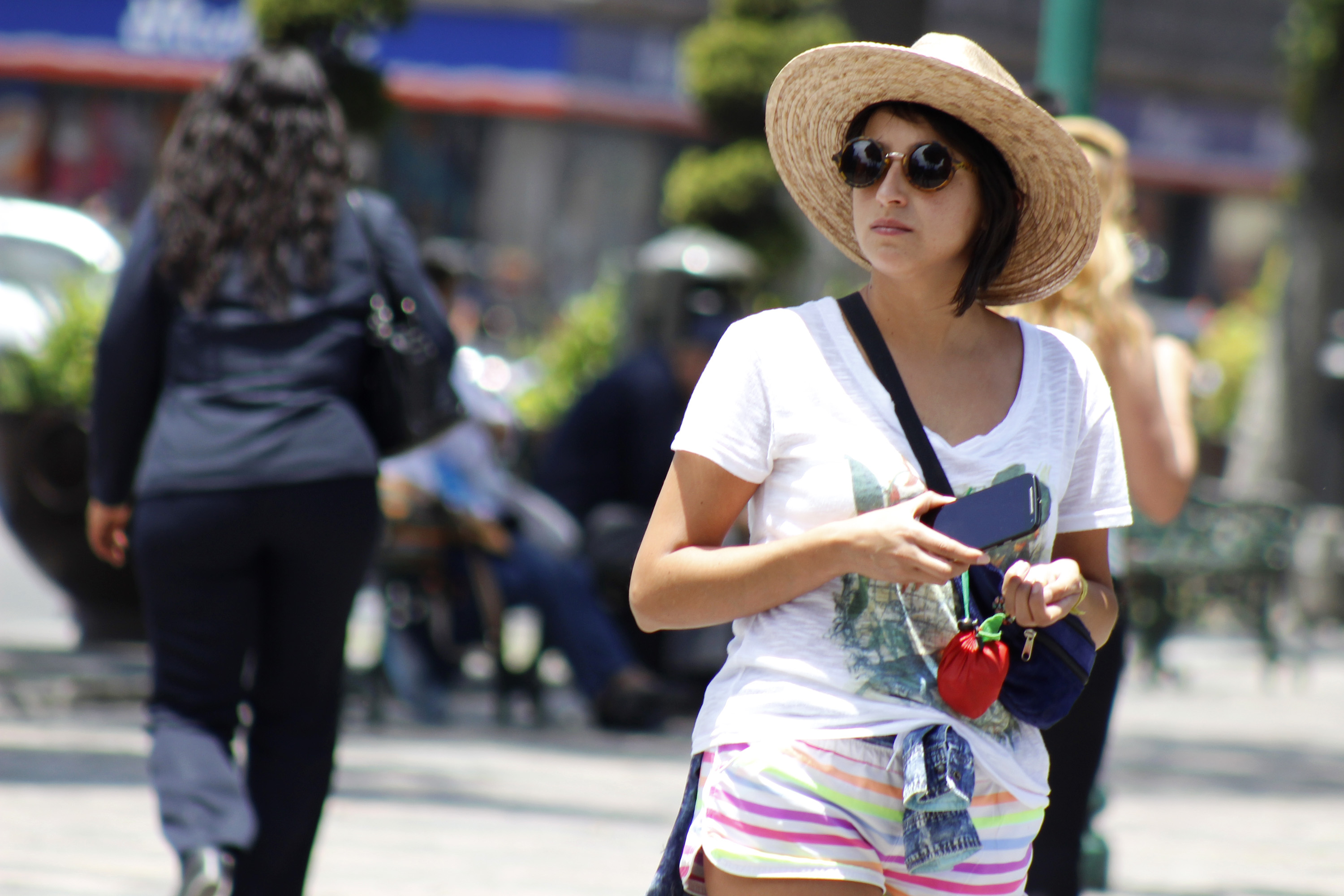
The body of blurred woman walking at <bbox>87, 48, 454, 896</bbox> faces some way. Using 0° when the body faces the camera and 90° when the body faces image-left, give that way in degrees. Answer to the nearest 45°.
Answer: approximately 180°

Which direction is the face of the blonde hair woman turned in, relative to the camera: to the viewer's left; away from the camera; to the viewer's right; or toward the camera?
away from the camera

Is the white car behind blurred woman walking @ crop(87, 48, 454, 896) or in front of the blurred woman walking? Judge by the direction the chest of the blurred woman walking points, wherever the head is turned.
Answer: in front

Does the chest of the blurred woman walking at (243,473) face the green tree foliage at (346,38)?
yes

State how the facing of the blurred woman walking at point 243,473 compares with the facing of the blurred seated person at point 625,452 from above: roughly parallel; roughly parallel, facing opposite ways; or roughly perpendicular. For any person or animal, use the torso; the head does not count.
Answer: roughly perpendicular

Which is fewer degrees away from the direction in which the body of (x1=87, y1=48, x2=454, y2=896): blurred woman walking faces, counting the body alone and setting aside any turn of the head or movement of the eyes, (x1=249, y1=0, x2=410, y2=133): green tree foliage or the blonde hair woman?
the green tree foliage

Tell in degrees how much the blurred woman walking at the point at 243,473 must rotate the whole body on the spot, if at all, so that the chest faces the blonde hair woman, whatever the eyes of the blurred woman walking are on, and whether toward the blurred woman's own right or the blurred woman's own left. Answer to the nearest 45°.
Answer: approximately 90° to the blurred woman's own right

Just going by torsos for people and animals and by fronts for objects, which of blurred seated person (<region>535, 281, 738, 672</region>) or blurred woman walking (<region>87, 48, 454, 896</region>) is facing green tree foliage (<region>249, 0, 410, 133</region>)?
the blurred woman walking

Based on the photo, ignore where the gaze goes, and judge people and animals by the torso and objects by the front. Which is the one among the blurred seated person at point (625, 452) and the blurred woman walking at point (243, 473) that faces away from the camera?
the blurred woman walking

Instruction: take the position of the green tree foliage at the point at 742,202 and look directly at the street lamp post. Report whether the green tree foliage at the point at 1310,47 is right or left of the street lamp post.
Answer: left
